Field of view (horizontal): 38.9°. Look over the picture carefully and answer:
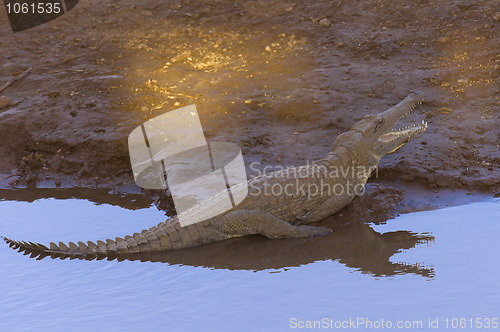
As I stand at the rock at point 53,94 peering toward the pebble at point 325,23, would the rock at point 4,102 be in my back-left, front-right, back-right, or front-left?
back-left

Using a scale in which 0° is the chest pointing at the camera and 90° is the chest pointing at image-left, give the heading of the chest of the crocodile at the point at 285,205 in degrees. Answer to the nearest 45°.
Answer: approximately 270°

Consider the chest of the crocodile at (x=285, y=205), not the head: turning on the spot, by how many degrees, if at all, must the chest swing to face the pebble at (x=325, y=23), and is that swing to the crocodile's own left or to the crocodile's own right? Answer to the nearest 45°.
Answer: approximately 90° to the crocodile's own left

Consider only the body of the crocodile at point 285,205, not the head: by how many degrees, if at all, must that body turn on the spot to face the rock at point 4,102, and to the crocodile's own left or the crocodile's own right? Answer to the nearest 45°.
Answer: approximately 135° to the crocodile's own left

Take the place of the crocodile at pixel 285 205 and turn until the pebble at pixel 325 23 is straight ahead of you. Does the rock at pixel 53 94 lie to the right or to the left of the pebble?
left

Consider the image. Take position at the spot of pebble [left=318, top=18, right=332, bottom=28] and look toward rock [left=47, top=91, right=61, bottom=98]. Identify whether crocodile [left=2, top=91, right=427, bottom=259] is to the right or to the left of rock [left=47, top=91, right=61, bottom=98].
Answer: left
